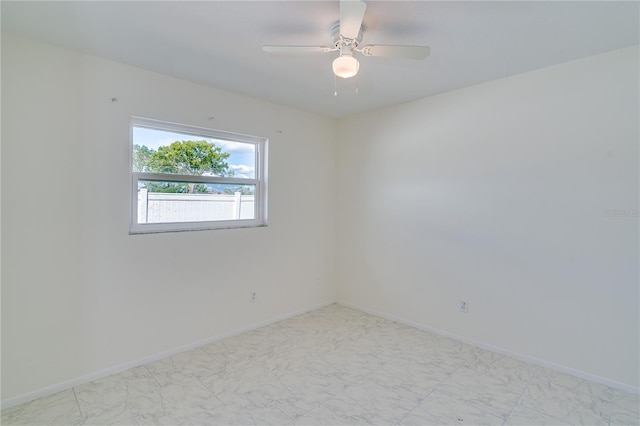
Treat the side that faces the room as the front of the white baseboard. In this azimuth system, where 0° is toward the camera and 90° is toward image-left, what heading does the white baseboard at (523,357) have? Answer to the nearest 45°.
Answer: approximately 45°

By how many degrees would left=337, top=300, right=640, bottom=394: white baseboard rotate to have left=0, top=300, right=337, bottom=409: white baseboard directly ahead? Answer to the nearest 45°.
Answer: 0° — it already faces it

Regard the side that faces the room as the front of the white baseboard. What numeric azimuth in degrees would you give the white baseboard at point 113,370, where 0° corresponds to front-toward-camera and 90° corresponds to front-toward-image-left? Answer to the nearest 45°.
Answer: approximately 315°

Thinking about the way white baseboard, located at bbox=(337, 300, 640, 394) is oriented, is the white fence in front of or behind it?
in front

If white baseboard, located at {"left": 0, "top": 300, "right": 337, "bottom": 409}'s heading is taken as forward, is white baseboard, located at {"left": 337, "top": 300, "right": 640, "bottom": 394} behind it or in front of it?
in front

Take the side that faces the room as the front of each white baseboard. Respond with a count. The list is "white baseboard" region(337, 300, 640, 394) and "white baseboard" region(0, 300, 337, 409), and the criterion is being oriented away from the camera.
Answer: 0
